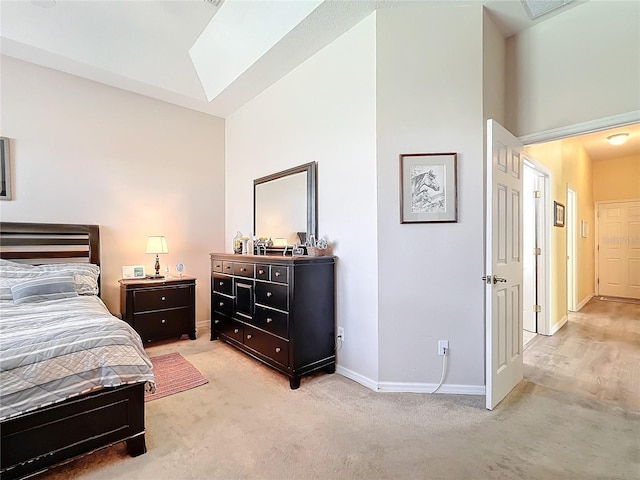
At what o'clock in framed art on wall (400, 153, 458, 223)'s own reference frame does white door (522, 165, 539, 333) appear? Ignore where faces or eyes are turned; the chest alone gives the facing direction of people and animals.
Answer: The white door is roughly at 7 o'clock from the framed art on wall.

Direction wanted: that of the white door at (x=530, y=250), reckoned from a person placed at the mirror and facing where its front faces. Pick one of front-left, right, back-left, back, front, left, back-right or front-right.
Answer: back-left

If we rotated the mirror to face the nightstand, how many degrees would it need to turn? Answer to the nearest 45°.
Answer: approximately 45° to its right

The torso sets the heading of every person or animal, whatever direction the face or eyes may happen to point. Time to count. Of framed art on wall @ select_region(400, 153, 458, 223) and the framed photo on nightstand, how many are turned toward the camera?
2

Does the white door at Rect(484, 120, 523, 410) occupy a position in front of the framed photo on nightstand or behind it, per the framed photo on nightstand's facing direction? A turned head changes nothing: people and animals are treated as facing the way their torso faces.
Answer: in front

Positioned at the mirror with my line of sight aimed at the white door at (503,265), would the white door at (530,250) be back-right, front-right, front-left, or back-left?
front-left

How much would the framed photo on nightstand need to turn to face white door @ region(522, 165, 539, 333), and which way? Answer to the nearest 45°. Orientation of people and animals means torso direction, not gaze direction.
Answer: approximately 45° to its left

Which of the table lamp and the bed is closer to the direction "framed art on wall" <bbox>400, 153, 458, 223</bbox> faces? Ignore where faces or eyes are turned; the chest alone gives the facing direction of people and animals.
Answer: the bed

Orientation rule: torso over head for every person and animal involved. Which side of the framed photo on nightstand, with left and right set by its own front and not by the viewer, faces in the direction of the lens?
front

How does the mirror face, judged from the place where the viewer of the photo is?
facing the viewer and to the left of the viewer

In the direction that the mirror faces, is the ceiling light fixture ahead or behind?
behind

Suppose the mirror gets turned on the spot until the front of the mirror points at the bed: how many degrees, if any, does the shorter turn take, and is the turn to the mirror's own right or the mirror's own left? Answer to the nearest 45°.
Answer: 0° — it already faces it

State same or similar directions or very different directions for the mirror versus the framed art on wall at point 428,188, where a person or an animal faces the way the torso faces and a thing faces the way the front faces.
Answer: same or similar directions
